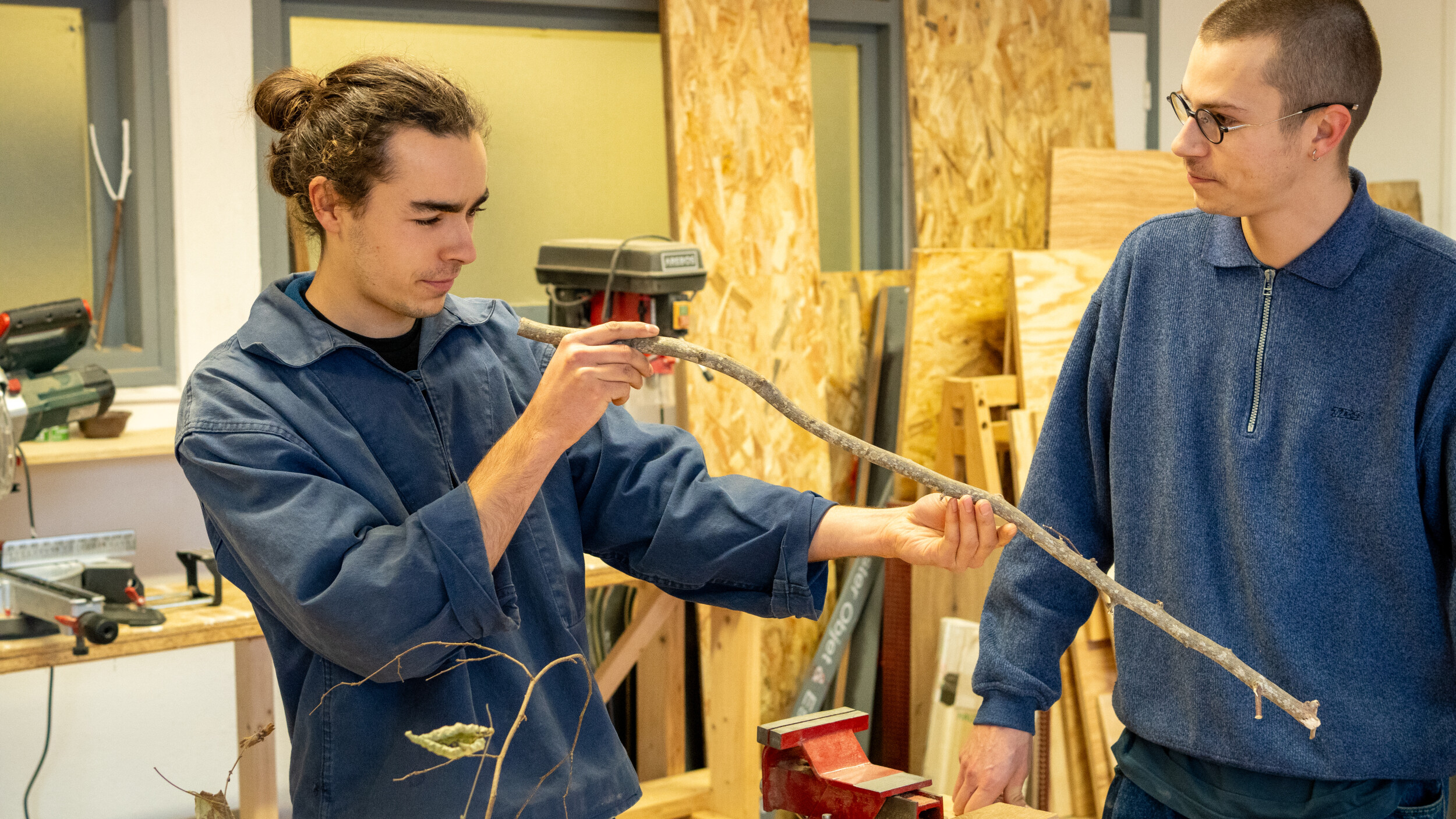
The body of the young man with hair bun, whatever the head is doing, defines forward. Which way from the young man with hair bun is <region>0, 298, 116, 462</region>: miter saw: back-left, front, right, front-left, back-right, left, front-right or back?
back

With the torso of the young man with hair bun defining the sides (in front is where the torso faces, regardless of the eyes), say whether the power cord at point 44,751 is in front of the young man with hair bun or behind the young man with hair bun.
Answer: behind

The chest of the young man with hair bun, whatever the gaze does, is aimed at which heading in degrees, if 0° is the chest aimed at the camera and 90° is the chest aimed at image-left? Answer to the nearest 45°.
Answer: approximately 315°

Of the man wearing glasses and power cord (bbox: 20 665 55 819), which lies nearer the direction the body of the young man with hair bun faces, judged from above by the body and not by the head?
the man wearing glasses

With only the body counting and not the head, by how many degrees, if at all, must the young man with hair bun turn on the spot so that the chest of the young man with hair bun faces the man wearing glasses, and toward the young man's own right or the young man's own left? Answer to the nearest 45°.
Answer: approximately 45° to the young man's own left

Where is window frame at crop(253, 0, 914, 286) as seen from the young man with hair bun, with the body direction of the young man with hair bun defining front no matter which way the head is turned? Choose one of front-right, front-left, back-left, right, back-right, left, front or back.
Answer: back-left

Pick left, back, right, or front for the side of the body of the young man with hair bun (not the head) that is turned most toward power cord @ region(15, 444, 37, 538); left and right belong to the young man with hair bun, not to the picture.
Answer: back

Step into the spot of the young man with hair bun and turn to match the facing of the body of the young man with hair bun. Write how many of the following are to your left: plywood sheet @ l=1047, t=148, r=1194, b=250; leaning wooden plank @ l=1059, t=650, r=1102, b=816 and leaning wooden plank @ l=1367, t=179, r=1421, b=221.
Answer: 3

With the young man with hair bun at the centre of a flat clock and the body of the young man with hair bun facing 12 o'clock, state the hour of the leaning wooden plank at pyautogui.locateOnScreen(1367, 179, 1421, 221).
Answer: The leaning wooden plank is roughly at 9 o'clock from the young man with hair bun.

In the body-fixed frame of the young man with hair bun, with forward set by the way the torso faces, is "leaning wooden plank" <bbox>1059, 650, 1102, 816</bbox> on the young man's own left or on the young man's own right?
on the young man's own left

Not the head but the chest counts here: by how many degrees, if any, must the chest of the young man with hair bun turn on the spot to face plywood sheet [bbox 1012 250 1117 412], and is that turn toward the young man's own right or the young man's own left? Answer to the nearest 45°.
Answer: approximately 90° to the young man's own left

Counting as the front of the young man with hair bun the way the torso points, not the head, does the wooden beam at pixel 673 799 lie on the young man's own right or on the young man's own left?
on the young man's own left

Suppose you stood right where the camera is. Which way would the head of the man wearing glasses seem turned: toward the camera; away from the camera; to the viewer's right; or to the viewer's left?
to the viewer's left
